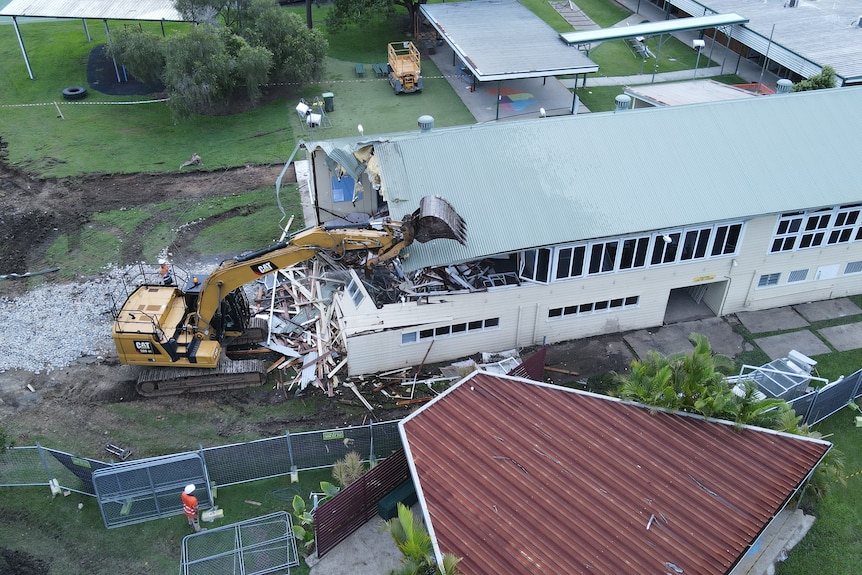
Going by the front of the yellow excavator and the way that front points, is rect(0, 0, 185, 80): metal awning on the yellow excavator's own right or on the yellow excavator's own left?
on the yellow excavator's own left

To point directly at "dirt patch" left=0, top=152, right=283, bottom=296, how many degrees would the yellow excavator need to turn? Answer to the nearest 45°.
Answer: approximately 135° to its left

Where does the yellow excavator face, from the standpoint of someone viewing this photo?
facing to the right of the viewer

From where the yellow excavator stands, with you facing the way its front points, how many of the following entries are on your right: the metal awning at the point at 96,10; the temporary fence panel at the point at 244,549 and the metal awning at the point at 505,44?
1

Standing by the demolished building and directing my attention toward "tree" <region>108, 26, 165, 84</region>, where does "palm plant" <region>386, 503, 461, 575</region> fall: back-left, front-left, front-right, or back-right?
back-left

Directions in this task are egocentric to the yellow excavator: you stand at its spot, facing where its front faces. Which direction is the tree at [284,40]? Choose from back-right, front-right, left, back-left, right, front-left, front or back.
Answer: left

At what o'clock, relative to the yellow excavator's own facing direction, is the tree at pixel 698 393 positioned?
The tree is roughly at 1 o'clock from the yellow excavator.

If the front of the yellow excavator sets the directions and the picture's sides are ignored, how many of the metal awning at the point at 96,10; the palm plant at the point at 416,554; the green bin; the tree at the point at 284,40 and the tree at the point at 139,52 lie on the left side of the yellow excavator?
4

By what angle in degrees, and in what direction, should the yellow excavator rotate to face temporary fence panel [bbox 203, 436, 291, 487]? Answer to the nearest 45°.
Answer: approximately 90° to its right

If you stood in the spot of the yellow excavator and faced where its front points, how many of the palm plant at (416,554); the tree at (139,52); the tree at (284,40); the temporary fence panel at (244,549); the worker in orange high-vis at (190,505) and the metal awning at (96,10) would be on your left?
3

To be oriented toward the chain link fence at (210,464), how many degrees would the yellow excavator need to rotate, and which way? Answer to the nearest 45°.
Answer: approximately 90° to its right

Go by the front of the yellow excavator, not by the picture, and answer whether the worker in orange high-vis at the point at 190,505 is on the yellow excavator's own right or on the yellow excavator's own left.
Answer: on the yellow excavator's own right

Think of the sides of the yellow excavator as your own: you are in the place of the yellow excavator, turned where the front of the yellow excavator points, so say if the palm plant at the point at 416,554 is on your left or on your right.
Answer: on your right

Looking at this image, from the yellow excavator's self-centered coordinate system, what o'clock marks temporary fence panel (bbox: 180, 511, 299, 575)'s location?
The temporary fence panel is roughly at 3 o'clock from the yellow excavator.
